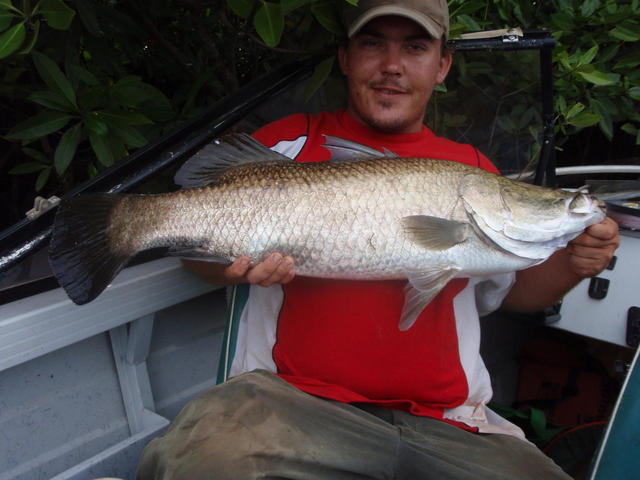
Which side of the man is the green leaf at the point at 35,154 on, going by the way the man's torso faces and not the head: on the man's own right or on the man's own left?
on the man's own right

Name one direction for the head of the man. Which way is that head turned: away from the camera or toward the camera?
toward the camera

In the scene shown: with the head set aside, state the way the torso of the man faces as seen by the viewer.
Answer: toward the camera
